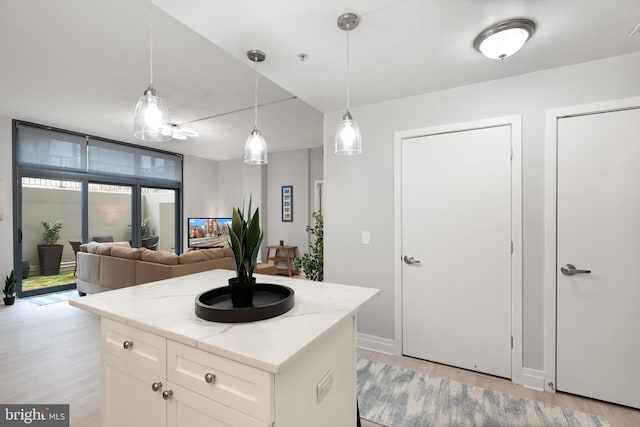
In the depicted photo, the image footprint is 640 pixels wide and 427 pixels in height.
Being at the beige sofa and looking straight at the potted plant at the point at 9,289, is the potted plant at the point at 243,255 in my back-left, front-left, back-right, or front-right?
back-left

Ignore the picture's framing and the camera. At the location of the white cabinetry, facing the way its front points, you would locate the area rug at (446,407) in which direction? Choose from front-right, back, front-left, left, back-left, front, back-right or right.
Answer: back-left

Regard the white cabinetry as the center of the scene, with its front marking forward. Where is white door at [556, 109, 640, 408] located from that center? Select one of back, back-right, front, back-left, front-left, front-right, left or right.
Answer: back-left

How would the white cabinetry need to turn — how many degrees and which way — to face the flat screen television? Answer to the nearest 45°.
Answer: approximately 135° to its right

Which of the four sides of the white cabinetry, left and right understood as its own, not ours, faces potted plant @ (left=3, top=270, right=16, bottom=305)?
right

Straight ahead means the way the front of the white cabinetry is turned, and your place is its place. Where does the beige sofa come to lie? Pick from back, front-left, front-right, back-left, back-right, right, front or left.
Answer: back-right

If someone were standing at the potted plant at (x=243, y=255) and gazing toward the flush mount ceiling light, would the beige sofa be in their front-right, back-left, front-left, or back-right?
back-left

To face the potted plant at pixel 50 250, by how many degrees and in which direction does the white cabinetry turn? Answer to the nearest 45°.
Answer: approximately 135° to its right

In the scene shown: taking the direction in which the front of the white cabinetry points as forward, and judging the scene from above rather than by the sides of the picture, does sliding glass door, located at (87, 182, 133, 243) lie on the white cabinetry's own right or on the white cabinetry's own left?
on the white cabinetry's own right

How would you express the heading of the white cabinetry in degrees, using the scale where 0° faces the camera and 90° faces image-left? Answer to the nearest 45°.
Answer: approximately 45°
